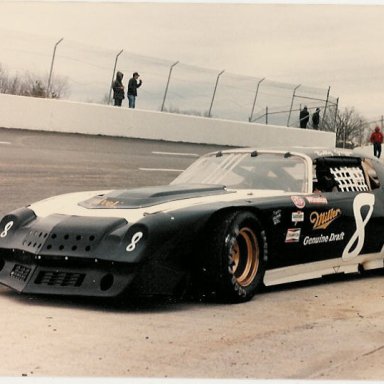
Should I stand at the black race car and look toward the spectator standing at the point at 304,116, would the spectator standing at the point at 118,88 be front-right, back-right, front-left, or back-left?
front-left

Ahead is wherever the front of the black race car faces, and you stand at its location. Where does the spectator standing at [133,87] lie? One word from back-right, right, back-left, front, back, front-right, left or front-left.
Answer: back-right

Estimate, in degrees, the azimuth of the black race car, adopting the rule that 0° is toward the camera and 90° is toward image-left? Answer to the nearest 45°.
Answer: approximately 45°

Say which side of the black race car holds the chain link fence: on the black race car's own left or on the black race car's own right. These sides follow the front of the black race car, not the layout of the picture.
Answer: on the black race car's own right

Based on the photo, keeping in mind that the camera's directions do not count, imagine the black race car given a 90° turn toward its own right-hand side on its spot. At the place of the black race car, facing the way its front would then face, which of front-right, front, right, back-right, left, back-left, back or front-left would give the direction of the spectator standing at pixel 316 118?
front-right

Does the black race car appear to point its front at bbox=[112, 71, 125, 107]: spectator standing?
no

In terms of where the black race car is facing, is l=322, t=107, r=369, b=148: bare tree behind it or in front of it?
behind

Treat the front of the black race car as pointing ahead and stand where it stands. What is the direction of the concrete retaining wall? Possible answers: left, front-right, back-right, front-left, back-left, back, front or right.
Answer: back-right
